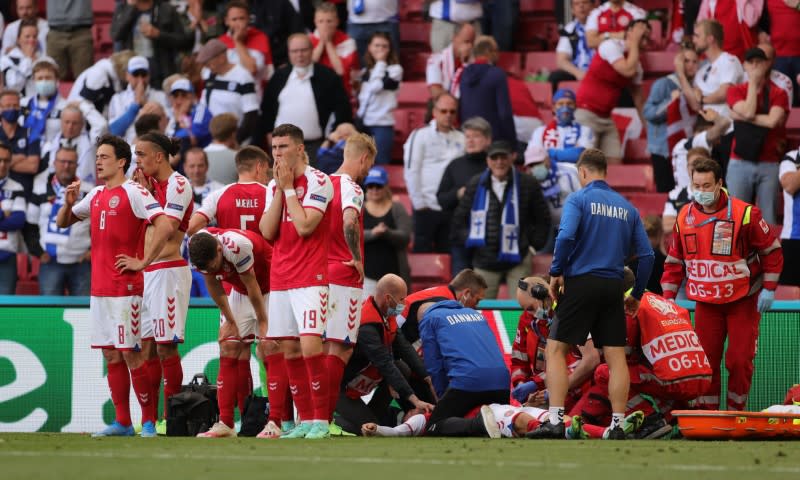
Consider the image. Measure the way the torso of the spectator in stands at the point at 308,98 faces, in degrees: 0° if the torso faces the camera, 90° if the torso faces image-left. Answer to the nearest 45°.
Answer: approximately 0°

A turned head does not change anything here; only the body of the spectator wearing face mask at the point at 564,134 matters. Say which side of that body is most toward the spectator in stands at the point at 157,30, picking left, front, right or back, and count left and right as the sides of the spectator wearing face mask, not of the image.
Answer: right

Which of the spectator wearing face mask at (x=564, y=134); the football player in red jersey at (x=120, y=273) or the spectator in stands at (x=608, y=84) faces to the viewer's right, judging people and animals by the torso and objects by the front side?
the spectator in stands

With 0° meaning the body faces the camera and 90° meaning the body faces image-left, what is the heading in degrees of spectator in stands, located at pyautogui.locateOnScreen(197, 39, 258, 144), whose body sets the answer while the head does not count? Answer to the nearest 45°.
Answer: approximately 45°

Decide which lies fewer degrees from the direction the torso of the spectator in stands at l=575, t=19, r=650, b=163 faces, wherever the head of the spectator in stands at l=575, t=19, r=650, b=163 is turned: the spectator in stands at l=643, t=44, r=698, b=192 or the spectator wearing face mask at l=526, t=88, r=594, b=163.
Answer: the spectator in stands

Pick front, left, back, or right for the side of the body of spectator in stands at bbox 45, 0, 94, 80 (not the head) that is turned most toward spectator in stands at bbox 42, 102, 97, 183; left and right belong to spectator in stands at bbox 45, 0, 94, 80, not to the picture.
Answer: front

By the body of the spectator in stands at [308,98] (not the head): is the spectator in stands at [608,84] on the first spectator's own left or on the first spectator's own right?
on the first spectator's own left

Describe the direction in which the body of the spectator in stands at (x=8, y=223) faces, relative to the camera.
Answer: toward the camera

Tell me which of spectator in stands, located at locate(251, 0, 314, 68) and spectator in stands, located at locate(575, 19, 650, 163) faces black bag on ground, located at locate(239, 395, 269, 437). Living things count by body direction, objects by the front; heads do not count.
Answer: spectator in stands, located at locate(251, 0, 314, 68)

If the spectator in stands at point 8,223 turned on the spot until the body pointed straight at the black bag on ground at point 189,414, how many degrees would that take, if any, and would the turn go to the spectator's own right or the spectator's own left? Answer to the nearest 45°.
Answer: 0° — they already face it

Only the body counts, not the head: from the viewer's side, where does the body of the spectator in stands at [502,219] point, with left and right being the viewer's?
facing the viewer
